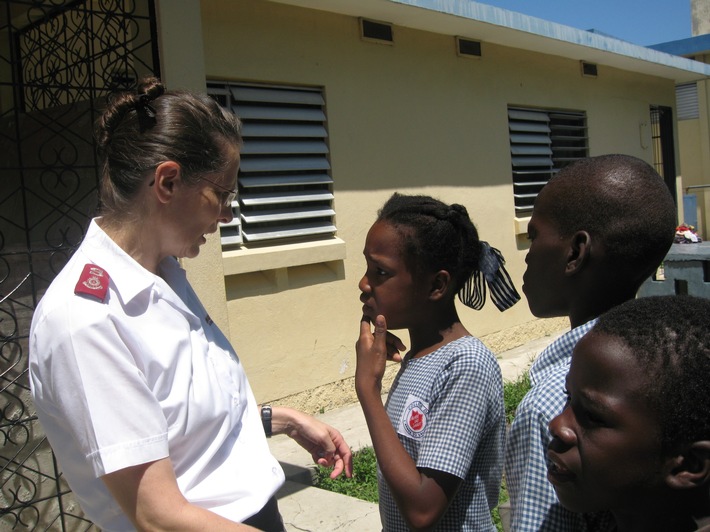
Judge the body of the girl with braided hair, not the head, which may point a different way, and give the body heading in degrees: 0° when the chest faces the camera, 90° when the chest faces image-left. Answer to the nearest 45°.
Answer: approximately 90°

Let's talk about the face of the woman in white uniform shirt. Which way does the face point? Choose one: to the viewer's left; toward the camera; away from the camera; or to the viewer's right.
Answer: to the viewer's right

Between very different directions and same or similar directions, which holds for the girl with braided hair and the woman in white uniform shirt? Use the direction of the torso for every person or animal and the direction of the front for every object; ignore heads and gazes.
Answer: very different directions

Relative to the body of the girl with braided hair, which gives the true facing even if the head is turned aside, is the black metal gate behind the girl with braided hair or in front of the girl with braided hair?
in front

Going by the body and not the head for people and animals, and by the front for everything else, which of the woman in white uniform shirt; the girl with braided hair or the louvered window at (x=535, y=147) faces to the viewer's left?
the girl with braided hair

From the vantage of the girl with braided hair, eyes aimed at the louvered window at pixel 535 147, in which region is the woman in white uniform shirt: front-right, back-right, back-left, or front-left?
back-left

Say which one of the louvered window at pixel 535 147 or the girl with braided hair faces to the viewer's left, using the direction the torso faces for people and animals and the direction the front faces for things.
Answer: the girl with braided hair

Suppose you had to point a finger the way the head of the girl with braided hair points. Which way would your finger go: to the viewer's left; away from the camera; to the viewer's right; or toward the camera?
to the viewer's left

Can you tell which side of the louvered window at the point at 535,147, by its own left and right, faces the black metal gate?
right

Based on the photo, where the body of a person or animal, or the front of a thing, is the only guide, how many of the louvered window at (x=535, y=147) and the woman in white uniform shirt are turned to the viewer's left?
0

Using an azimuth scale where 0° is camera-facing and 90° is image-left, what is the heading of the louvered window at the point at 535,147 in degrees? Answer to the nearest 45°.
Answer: approximately 315°

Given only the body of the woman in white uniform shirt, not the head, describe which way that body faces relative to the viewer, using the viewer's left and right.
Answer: facing to the right of the viewer

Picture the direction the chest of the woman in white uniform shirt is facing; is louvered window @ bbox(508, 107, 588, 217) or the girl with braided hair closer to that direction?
the girl with braided hair
